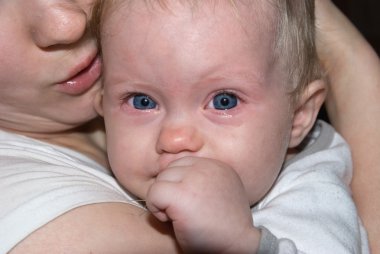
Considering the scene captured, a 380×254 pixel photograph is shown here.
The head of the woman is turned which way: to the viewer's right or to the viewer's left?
to the viewer's right

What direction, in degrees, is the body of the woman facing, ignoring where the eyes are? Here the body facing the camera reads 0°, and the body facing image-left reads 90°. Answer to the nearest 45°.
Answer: approximately 315°
